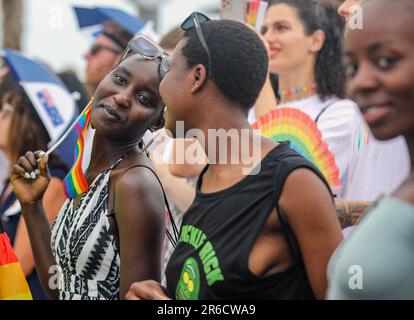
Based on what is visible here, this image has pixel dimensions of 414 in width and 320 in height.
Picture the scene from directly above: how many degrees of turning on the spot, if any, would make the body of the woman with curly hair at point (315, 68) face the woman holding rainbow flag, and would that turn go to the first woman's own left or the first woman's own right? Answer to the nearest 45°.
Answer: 0° — they already face them

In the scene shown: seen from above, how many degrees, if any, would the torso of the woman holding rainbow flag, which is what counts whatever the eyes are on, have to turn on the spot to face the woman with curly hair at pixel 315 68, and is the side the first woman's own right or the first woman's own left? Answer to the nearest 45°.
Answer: approximately 180°

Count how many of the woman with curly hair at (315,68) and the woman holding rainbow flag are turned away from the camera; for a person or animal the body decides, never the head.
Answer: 0

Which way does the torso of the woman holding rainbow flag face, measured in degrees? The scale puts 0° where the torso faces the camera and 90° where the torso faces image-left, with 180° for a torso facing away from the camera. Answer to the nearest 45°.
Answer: approximately 45°
